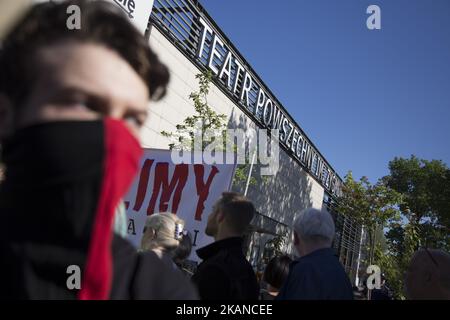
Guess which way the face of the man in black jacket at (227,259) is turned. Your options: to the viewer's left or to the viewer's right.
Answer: to the viewer's left

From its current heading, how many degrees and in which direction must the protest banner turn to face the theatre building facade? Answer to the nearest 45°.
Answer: approximately 180°

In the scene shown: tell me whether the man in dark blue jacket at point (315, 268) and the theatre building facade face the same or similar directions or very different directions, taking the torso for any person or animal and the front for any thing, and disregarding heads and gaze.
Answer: very different directions

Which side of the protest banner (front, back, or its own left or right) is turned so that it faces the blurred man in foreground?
front

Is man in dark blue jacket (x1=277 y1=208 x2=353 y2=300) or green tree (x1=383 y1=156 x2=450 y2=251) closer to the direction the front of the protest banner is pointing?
the man in dark blue jacket

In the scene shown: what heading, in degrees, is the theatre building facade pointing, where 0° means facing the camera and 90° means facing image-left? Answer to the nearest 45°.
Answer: approximately 315°

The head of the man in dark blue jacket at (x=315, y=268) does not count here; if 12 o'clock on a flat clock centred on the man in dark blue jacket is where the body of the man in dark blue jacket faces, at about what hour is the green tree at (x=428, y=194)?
The green tree is roughly at 2 o'clock from the man in dark blue jacket.

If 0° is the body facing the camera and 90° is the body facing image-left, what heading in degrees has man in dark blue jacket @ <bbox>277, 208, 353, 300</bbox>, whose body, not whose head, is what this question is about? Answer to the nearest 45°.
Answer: approximately 135°

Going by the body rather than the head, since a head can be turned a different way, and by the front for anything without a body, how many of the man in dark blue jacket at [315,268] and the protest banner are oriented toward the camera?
1

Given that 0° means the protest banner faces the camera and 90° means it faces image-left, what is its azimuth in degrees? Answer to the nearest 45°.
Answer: approximately 0°

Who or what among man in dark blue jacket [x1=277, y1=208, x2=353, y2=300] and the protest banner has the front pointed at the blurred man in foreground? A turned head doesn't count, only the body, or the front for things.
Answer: the protest banner

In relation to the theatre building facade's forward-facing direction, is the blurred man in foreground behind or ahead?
ahead

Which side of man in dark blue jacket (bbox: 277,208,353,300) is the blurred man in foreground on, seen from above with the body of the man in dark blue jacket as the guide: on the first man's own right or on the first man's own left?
on the first man's own left

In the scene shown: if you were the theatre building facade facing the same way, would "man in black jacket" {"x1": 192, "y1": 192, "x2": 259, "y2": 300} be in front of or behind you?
in front

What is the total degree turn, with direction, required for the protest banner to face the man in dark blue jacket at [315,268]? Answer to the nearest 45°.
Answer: approximately 45° to its left
